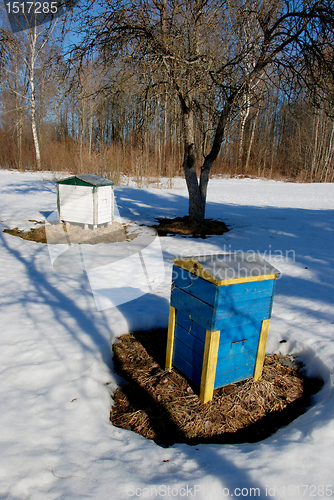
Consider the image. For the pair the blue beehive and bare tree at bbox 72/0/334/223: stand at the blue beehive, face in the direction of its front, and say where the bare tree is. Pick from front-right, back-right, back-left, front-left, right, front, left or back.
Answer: back-left

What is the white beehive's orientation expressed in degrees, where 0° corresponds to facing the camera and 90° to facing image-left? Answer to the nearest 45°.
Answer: approximately 45°
